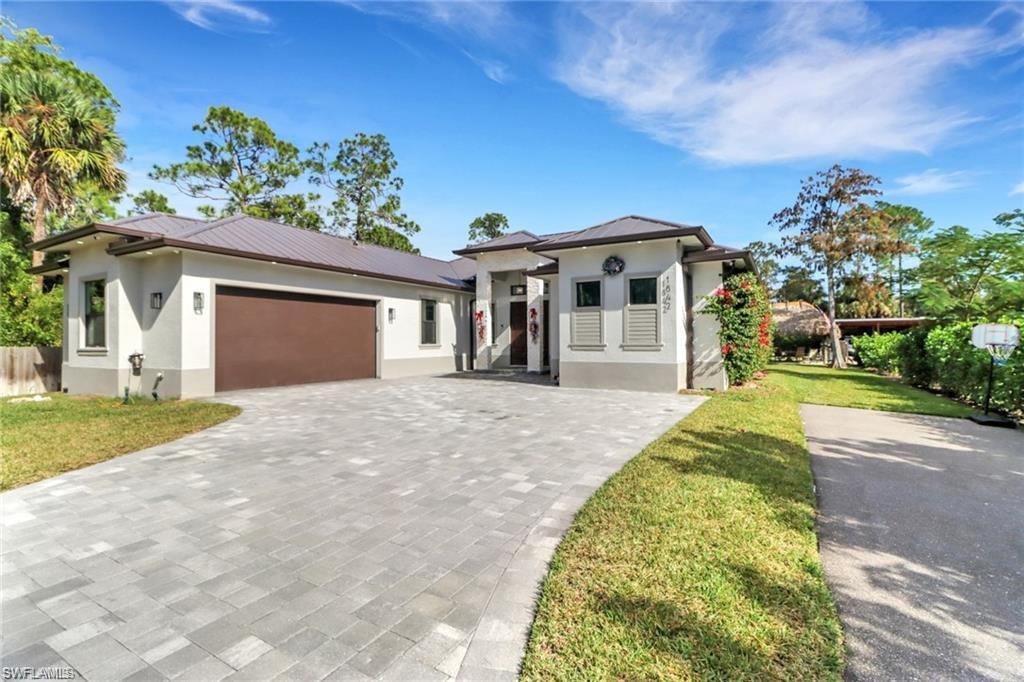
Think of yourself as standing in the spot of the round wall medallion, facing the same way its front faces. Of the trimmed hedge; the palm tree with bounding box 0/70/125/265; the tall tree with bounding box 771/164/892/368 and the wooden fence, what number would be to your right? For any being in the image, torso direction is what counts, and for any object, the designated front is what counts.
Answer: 2

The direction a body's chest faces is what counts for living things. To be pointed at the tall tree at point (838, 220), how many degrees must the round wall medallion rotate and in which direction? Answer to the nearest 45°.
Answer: approximately 135° to its left

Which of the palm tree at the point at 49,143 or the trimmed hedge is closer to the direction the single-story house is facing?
the trimmed hedge

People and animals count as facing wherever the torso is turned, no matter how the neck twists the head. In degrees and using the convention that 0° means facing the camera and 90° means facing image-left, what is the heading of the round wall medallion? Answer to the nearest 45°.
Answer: approximately 0°

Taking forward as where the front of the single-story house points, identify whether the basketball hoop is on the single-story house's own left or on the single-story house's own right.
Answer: on the single-story house's own left

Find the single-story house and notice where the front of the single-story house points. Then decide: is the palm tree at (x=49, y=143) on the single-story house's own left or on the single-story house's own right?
on the single-story house's own right

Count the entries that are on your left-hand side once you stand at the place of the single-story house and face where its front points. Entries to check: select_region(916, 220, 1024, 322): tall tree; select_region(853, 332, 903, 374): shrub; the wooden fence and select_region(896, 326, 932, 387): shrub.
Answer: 3

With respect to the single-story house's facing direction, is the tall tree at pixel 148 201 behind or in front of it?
behind

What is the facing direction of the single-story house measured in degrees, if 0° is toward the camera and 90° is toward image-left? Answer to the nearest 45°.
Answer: approximately 0°

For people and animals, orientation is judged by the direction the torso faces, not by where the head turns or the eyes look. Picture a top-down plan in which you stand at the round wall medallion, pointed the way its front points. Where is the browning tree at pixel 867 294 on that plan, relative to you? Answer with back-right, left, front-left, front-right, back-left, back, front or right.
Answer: back-left
